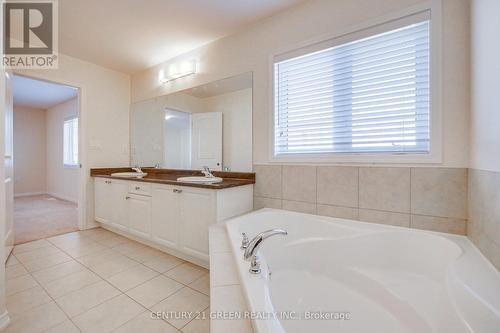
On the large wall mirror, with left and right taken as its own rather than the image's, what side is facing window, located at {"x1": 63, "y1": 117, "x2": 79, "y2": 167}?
right

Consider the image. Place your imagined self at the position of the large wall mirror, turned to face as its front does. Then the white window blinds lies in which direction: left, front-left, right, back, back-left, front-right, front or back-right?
left

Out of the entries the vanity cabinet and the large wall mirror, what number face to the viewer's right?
0

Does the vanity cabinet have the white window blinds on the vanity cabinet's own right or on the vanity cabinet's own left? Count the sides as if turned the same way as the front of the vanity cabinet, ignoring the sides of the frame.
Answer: on the vanity cabinet's own left

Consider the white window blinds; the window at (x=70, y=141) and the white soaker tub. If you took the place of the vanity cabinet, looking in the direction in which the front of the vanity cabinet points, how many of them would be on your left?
2

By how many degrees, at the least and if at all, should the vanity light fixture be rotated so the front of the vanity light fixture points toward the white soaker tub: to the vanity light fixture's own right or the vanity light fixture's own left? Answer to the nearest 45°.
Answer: approximately 90° to the vanity light fixture's own left

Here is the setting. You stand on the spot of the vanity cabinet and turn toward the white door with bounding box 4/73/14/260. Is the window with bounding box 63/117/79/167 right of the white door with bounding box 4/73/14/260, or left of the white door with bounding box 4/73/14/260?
right

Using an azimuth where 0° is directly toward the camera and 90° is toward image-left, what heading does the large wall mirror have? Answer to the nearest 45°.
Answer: approximately 45°

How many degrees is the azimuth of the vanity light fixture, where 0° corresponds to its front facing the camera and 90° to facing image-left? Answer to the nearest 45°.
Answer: approximately 45°

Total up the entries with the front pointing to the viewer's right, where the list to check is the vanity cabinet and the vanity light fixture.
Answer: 0

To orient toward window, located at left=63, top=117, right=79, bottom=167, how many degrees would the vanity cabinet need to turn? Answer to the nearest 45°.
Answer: approximately 90° to its right

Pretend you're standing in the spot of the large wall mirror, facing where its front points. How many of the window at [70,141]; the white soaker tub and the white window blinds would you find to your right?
1
